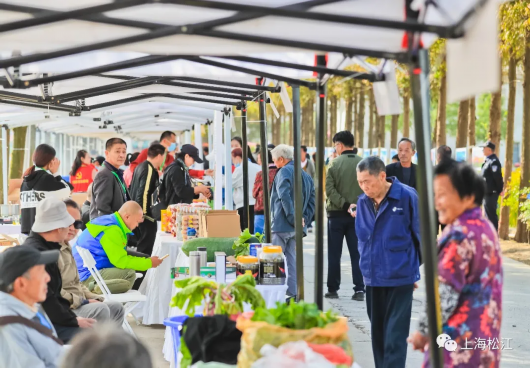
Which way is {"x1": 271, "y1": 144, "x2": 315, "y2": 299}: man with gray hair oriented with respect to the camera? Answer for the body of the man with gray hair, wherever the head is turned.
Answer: to the viewer's left

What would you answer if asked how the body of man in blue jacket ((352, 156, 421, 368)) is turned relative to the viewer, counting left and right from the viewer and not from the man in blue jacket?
facing the viewer and to the left of the viewer

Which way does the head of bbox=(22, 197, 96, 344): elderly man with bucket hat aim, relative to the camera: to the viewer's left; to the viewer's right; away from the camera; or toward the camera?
to the viewer's right

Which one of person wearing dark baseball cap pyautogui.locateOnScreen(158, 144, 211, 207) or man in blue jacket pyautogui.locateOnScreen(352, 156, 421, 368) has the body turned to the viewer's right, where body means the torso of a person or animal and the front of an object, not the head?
the person wearing dark baseball cap

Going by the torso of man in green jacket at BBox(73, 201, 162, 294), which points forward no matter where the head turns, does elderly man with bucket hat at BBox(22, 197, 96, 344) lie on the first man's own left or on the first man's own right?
on the first man's own right

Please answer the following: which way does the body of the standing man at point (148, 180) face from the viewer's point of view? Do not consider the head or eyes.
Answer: to the viewer's right

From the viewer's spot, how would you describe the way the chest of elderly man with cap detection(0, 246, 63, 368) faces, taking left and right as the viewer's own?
facing to the right of the viewer

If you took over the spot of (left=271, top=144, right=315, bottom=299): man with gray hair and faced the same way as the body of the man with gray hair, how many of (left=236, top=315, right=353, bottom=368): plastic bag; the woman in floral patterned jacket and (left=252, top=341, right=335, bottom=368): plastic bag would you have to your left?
3

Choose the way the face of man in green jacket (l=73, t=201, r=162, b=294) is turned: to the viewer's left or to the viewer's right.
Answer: to the viewer's right

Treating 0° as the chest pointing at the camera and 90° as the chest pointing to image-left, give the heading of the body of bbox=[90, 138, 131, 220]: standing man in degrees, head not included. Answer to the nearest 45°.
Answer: approximately 315°

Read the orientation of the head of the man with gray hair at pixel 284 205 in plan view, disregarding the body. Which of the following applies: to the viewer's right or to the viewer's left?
to the viewer's left

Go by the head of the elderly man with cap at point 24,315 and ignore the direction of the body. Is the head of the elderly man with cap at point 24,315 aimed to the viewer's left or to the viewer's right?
to the viewer's right

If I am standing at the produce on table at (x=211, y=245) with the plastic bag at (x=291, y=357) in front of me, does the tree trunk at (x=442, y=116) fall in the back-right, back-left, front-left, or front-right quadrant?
back-left
